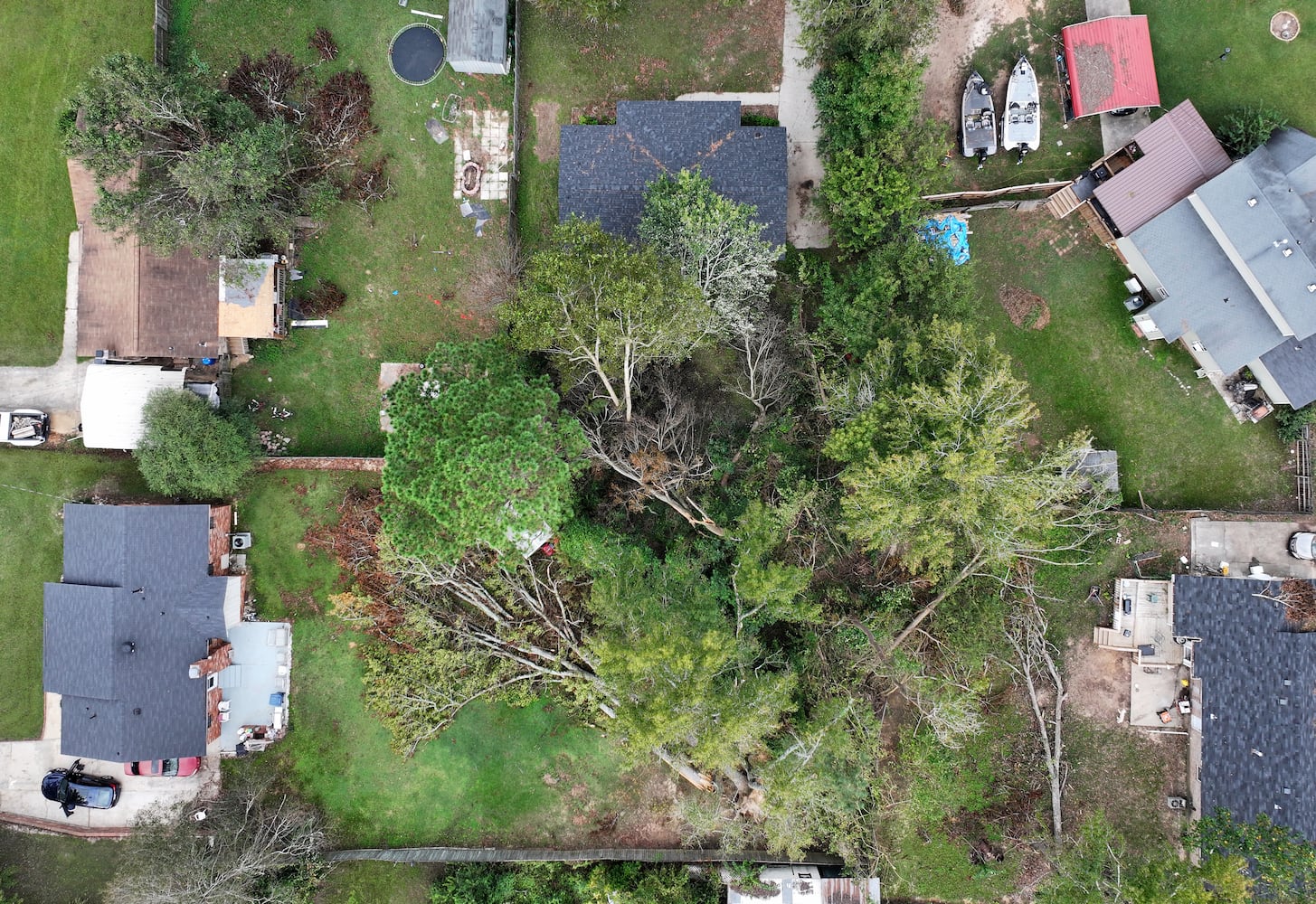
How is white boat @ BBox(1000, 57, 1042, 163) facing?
away from the camera

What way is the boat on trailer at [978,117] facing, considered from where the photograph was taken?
facing away from the viewer

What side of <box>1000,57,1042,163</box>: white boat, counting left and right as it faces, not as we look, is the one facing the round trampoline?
left

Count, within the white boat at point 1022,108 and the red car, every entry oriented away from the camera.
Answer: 1

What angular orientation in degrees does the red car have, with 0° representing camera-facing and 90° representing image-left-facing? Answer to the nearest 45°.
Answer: approximately 270°
